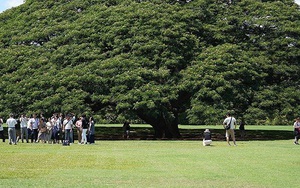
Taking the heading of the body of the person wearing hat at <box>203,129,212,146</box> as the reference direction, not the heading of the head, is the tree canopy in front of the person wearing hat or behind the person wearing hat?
in front

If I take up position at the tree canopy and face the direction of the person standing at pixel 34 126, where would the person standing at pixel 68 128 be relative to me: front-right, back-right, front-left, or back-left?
front-left
